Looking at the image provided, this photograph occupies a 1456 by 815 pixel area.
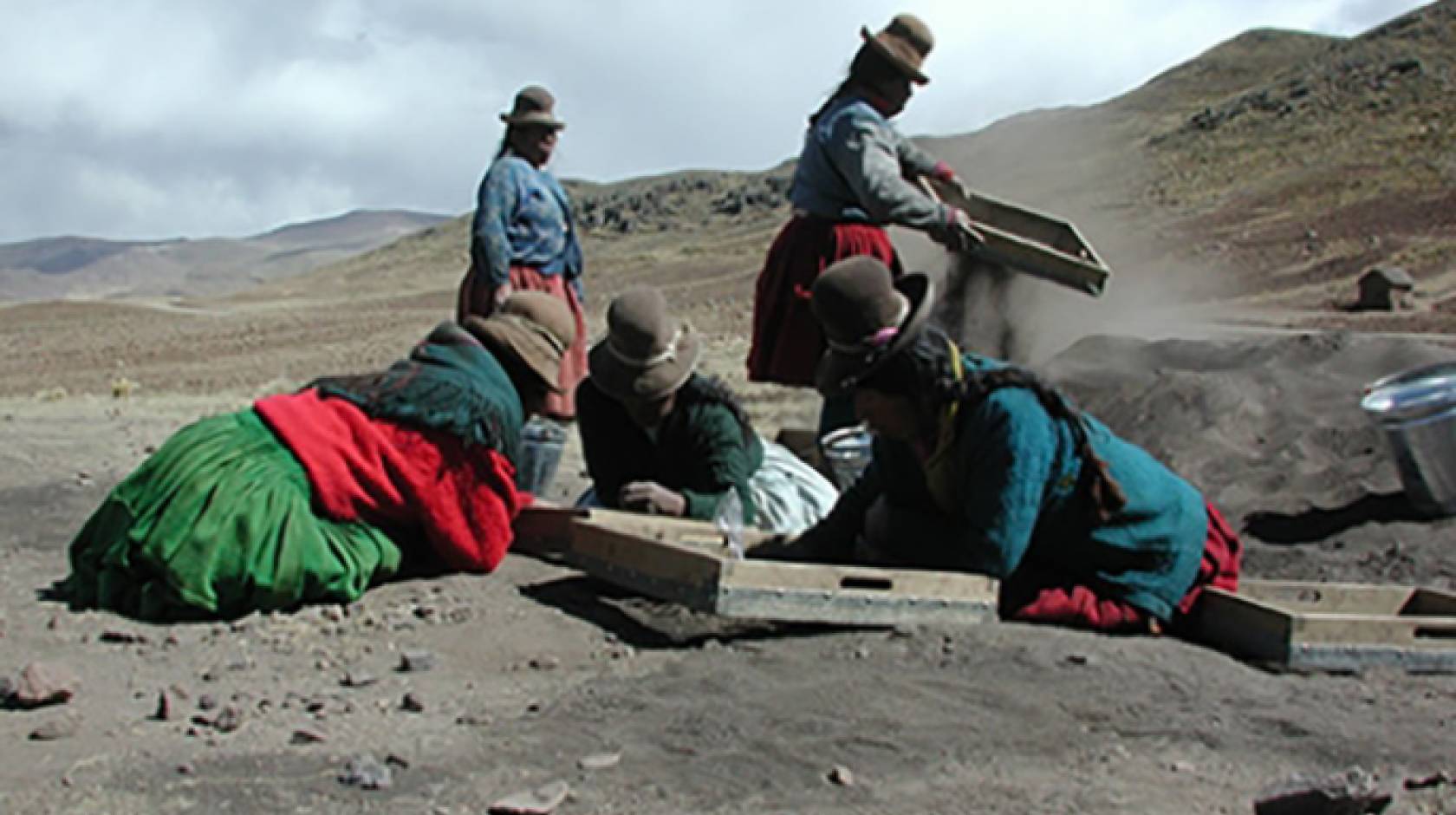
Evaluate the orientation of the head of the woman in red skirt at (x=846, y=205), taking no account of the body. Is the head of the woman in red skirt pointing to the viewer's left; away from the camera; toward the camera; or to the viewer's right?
to the viewer's right

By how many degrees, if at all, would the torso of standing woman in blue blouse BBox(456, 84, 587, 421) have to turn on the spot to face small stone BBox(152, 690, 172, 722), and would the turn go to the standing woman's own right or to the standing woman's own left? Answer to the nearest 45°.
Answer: approximately 45° to the standing woman's own right

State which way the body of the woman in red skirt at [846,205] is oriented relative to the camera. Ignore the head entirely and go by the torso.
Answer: to the viewer's right

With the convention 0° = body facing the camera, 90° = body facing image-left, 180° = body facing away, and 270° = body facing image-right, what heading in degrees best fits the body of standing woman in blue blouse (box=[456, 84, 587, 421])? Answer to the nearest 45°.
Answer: approximately 315°

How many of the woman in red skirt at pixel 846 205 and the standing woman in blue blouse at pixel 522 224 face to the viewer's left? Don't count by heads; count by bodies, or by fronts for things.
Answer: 0

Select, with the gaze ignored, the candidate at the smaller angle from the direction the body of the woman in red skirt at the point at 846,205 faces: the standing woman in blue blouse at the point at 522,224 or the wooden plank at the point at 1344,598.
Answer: the wooden plank

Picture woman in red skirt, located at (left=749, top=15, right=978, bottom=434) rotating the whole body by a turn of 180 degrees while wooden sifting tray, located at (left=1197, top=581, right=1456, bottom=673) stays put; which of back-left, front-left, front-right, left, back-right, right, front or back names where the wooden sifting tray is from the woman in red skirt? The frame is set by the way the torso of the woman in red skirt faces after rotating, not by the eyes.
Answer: back-left

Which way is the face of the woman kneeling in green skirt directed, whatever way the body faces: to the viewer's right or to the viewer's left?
to the viewer's right
